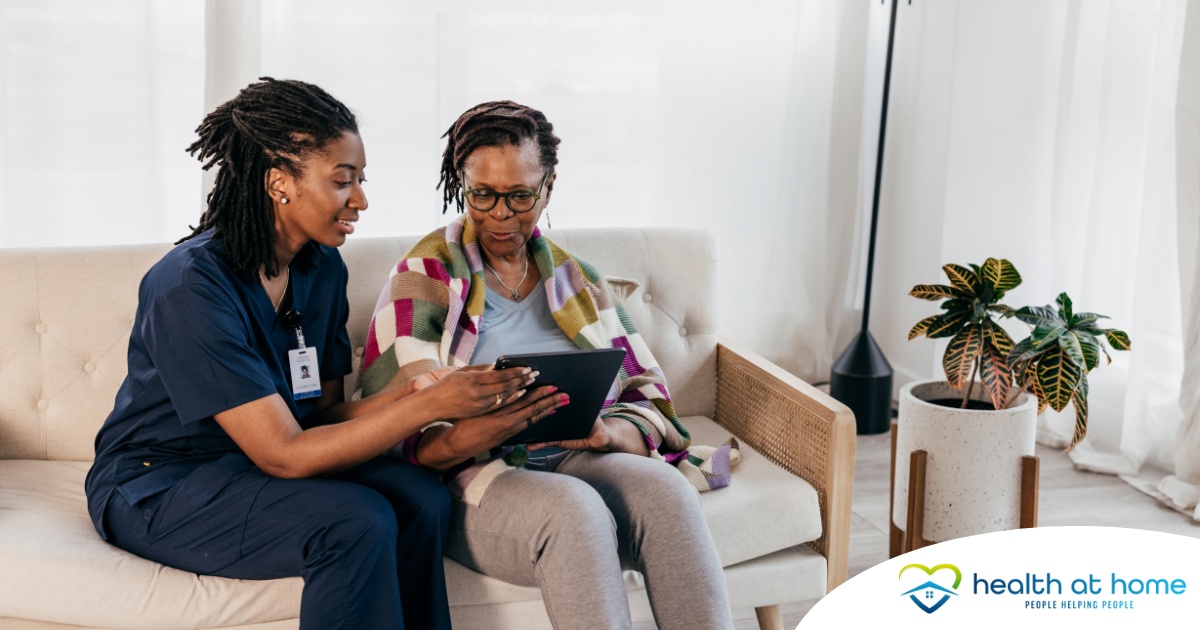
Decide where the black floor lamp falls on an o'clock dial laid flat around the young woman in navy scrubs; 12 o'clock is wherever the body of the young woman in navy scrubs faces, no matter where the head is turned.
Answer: The black floor lamp is roughly at 9 o'clock from the young woman in navy scrubs.

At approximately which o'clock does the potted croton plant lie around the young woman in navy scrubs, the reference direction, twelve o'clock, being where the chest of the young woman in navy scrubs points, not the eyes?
The potted croton plant is roughly at 10 o'clock from the young woman in navy scrubs.

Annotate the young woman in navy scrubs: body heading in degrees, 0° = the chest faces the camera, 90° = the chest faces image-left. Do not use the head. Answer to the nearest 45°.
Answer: approximately 315°

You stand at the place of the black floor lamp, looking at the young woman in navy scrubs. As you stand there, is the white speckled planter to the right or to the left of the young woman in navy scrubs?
left

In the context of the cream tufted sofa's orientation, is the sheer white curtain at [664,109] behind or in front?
behind

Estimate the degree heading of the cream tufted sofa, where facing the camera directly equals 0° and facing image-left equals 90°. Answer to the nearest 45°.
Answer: approximately 0°

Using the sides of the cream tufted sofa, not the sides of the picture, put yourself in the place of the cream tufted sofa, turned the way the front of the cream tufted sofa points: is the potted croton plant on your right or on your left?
on your left

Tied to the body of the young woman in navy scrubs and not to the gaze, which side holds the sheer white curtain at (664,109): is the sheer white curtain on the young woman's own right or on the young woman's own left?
on the young woman's own left

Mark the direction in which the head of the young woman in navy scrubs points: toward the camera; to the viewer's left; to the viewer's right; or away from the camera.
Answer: to the viewer's right
